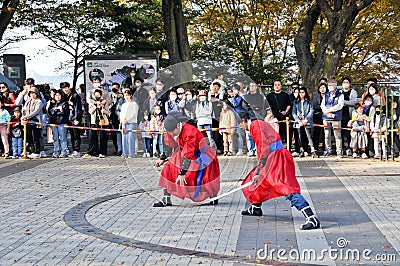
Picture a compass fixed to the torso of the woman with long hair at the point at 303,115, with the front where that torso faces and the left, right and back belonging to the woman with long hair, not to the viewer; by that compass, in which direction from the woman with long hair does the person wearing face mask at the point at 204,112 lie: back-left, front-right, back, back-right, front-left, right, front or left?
front-right

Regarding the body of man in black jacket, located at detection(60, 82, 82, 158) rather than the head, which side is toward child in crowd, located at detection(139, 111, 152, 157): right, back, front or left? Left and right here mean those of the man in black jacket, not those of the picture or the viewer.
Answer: left

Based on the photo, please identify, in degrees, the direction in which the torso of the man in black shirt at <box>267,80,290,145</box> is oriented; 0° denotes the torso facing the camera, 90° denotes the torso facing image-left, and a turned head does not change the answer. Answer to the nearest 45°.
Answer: approximately 0°

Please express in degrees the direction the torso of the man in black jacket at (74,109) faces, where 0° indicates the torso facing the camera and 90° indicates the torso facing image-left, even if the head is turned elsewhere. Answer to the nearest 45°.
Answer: approximately 45°

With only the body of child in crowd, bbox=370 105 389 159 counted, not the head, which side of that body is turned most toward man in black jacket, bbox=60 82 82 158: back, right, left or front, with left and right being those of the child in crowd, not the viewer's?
right

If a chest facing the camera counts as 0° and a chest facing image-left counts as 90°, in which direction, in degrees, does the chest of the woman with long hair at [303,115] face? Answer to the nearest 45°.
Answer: approximately 0°

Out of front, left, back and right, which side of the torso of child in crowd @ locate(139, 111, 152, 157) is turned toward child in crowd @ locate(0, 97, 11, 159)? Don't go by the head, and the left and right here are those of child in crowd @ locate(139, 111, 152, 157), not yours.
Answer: right

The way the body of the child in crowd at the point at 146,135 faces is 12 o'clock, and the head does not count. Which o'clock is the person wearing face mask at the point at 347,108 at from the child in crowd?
The person wearing face mask is roughly at 9 o'clock from the child in crowd.

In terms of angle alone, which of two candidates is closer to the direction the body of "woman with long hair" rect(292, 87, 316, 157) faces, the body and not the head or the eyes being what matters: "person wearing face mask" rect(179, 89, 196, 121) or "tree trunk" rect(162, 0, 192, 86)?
the person wearing face mask

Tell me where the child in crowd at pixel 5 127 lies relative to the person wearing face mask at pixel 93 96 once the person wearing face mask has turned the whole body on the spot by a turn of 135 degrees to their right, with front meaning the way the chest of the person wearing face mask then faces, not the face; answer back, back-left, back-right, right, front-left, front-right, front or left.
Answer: front-left

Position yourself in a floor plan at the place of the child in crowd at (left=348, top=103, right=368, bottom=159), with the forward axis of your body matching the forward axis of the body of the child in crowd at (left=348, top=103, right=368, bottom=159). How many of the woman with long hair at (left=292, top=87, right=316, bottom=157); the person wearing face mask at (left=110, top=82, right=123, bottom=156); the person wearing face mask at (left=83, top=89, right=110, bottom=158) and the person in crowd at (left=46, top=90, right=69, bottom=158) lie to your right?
4
